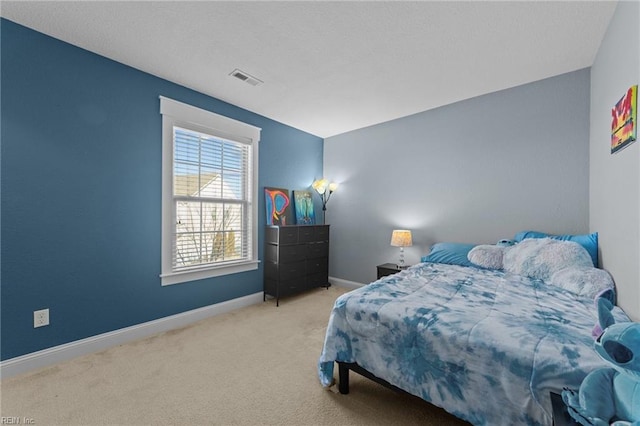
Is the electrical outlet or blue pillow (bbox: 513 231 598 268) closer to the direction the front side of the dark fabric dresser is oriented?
the blue pillow

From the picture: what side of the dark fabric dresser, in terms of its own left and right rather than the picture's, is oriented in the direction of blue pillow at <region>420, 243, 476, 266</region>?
front

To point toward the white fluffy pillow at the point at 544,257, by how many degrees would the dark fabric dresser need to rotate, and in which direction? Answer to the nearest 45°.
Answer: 0° — it already faces it

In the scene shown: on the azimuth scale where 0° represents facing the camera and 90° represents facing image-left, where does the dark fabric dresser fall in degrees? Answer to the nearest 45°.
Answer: approximately 315°

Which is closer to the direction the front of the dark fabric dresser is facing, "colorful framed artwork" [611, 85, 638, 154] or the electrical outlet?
the colorful framed artwork

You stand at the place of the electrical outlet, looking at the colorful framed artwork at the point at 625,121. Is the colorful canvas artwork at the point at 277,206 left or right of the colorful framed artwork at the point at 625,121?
left

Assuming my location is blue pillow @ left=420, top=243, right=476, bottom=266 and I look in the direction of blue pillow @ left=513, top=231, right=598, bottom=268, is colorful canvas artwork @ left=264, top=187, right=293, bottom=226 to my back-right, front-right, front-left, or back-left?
back-right

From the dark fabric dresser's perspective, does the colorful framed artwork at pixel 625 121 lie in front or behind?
in front

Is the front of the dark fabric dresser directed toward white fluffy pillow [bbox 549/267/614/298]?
yes

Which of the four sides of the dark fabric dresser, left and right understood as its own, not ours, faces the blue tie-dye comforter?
front
